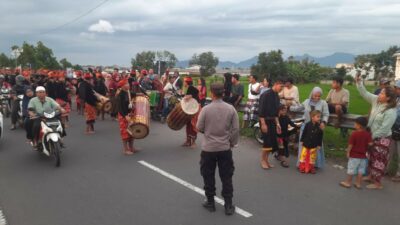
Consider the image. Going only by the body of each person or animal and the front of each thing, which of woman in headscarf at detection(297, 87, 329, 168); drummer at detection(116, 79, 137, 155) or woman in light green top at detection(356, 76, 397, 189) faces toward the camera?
woman in headscarf at detection(297, 87, 329, 168)

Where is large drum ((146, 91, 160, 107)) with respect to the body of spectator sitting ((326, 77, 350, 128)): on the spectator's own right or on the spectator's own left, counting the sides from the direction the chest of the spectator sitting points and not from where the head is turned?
on the spectator's own right

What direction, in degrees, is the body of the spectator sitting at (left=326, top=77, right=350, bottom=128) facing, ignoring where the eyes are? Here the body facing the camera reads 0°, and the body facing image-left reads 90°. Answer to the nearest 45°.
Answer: approximately 45°

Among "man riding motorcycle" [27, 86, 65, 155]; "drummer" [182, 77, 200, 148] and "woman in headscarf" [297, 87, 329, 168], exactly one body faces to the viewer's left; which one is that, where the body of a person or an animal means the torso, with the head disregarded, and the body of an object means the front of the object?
the drummer

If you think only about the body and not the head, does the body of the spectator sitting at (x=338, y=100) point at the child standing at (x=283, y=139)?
yes

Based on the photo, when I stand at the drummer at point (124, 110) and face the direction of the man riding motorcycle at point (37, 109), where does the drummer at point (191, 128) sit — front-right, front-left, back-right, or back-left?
back-right

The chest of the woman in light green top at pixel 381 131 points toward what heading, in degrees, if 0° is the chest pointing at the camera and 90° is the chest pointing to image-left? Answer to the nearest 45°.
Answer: approximately 90°

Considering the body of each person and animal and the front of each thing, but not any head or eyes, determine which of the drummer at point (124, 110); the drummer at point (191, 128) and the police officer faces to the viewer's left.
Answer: the drummer at point (191, 128)

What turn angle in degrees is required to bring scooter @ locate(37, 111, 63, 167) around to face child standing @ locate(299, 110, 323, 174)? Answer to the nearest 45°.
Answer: approximately 45° to its left

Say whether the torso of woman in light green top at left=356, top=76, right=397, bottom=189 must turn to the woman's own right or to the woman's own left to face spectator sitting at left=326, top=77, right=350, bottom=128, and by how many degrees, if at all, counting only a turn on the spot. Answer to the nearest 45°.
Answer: approximately 45° to the woman's own right

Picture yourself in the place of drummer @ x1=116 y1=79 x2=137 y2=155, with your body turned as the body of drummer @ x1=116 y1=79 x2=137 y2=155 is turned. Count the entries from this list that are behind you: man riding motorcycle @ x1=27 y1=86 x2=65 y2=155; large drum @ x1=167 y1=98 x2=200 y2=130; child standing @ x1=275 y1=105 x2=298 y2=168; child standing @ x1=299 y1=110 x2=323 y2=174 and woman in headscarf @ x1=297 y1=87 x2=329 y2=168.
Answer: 1
